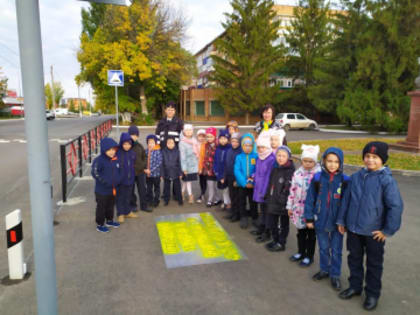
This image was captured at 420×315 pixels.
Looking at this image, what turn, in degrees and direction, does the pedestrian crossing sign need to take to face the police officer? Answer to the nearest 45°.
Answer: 0° — it already faces them

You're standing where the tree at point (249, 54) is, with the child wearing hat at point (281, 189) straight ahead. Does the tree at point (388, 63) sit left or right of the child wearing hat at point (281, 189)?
left

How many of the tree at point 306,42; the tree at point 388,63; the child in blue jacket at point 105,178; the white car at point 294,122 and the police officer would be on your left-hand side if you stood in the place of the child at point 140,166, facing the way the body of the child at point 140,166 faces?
4

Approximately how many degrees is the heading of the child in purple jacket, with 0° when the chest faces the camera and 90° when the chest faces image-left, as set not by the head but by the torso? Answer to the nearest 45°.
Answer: approximately 45°

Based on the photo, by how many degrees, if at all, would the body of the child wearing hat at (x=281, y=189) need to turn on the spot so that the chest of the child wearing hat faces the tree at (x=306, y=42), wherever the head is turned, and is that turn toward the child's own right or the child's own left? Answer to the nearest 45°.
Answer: approximately 135° to the child's own right

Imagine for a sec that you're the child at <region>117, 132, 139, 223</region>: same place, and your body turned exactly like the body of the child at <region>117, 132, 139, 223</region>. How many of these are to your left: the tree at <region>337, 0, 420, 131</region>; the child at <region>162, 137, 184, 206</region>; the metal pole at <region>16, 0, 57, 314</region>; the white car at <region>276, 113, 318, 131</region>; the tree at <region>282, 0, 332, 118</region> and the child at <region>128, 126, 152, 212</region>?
5

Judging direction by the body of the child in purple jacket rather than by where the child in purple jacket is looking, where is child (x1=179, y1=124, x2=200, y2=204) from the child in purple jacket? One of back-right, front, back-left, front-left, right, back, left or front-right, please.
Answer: right
